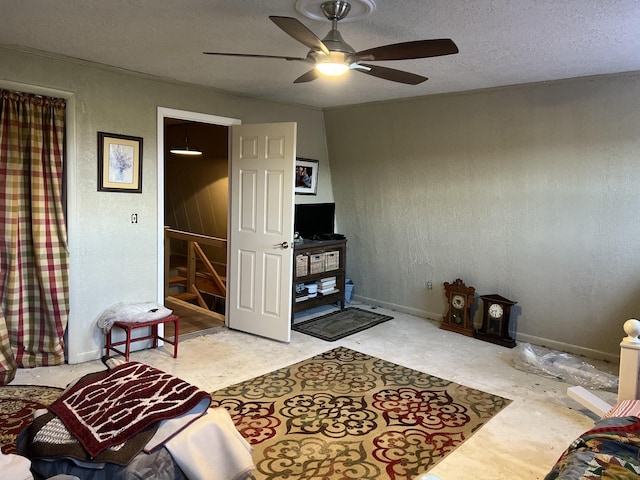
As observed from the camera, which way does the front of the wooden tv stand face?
facing the viewer and to the right of the viewer

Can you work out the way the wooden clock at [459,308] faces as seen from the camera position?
facing the viewer and to the left of the viewer

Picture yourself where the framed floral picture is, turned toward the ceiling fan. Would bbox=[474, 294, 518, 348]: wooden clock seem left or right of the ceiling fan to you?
left

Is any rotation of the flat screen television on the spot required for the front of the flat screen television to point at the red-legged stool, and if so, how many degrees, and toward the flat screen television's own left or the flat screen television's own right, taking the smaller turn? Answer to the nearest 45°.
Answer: approximately 45° to the flat screen television's own right

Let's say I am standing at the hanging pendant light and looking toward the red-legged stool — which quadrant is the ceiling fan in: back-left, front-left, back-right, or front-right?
front-left

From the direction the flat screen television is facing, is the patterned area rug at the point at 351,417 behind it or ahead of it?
ahead

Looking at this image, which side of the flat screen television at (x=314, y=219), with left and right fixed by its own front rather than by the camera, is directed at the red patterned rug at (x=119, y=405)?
front

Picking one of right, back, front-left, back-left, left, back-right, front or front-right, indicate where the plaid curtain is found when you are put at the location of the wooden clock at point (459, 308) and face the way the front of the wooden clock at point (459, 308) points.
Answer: front

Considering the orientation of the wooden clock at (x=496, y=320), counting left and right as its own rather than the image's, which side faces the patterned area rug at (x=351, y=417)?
front

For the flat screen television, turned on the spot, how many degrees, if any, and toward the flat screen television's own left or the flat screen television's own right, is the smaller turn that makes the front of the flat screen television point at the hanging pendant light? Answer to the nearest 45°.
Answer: approximately 135° to the flat screen television's own right

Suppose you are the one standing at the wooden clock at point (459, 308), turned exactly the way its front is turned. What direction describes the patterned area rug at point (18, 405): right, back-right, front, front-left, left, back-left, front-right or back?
front

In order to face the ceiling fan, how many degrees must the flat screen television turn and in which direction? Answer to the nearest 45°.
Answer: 0° — it already faces it

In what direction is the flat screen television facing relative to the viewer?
toward the camera
